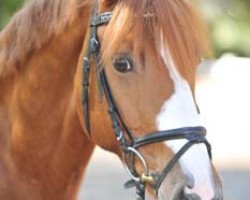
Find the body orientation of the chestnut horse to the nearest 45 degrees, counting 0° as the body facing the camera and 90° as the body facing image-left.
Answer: approximately 315°
